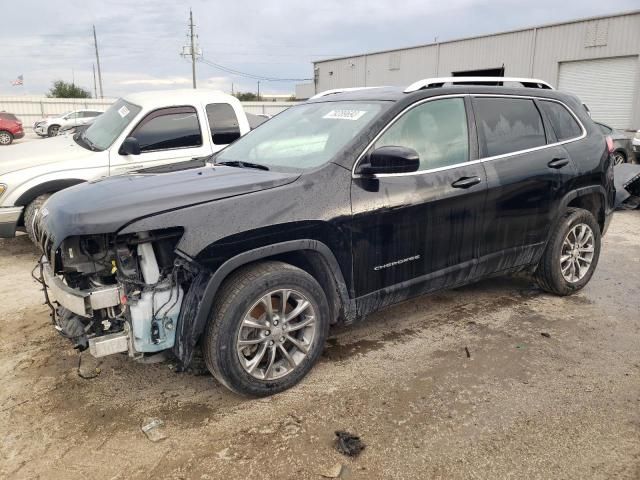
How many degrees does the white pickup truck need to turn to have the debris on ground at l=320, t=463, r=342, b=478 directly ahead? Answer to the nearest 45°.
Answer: approximately 45° to its left

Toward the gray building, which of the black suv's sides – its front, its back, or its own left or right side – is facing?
back

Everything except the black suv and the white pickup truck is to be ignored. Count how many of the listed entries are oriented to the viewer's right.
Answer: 0

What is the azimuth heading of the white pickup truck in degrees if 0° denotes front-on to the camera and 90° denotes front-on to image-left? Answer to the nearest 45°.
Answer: approximately 45°

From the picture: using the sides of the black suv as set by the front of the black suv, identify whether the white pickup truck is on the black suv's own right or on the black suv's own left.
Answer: on the black suv's own right

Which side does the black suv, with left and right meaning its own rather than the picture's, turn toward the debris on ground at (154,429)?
front

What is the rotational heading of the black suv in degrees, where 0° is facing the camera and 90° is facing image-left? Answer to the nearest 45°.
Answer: approximately 45°

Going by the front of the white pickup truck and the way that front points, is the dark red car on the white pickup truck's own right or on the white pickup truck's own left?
on the white pickup truck's own right

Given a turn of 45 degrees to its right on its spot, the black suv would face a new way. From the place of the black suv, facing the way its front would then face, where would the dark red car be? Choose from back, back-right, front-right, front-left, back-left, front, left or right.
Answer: front-right

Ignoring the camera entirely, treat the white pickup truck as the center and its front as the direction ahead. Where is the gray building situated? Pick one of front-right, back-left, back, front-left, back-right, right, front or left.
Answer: back

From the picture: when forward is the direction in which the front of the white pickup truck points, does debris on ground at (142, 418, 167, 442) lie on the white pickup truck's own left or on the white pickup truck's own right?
on the white pickup truck's own left

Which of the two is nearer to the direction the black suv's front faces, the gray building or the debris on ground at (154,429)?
the debris on ground
